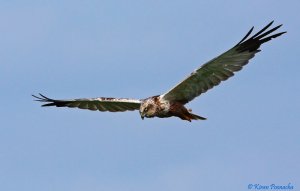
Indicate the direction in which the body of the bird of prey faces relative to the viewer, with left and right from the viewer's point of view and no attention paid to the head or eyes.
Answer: facing the viewer and to the left of the viewer
